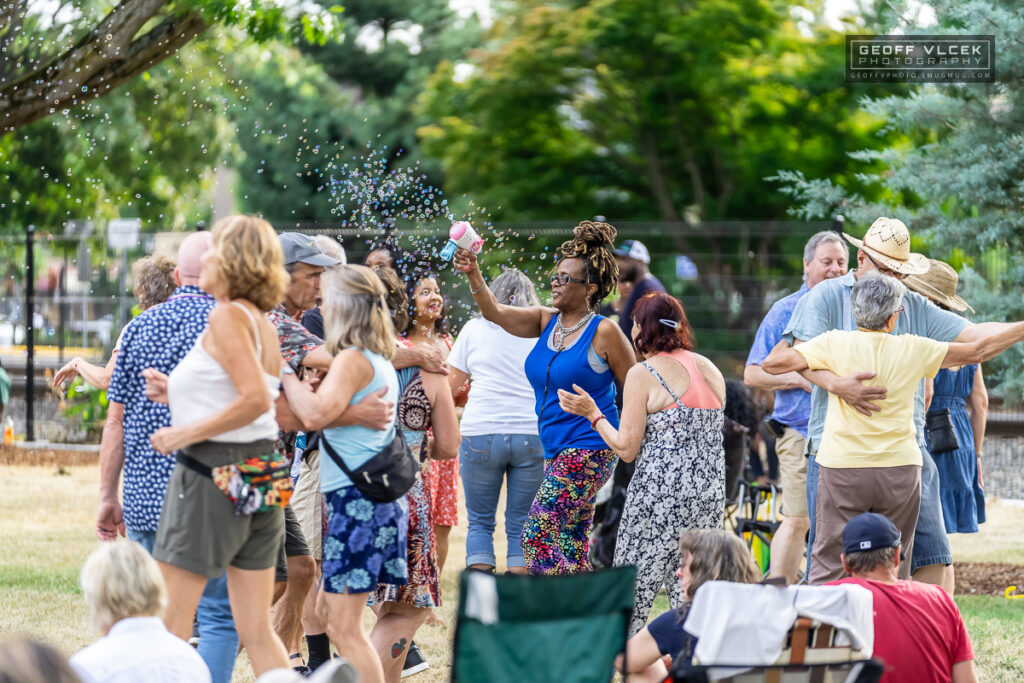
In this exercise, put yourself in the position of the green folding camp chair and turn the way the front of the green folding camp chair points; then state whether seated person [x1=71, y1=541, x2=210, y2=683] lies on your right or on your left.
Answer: on your left

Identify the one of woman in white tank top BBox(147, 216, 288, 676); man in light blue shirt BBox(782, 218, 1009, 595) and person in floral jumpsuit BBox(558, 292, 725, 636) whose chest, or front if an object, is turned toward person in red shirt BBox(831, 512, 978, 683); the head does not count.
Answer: the man in light blue shirt

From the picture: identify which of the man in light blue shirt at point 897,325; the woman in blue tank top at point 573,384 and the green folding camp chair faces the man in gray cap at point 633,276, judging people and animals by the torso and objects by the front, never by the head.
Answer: the green folding camp chair

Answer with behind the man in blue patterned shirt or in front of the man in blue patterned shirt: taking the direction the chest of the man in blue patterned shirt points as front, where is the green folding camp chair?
behind

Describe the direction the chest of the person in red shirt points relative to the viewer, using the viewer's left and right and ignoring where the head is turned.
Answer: facing away from the viewer

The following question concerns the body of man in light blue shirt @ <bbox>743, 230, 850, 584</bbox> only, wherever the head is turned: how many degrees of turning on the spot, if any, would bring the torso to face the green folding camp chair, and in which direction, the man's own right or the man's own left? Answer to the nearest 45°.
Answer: approximately 45° to the man's own right

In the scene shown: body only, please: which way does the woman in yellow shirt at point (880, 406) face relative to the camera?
away from the camera

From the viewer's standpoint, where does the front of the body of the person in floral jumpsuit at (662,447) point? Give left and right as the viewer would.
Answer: facing away from the viewer and to the left of the viewer

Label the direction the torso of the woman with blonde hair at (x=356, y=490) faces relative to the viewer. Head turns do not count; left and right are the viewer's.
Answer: facing away from the viewer and to the left of the viewer

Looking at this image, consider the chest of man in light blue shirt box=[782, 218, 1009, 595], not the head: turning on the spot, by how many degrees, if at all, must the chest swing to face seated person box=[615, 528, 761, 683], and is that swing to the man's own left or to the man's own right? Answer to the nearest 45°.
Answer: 0° — they already face them

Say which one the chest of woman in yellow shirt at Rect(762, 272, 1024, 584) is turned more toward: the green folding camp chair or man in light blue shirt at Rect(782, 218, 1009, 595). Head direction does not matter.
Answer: the man in light blue shirt

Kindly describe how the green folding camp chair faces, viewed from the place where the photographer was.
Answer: facing away from the viewer

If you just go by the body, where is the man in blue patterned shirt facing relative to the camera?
away from the camera
